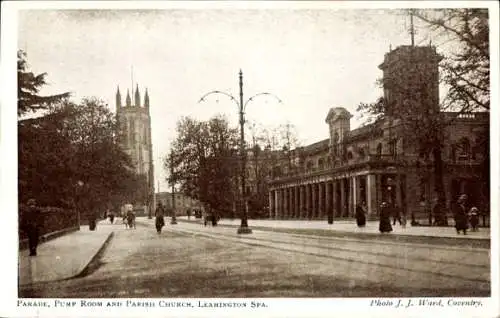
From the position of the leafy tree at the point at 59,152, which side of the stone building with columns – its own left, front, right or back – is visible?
front

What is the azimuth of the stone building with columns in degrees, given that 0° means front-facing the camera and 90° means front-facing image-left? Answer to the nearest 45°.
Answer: approximately 45°

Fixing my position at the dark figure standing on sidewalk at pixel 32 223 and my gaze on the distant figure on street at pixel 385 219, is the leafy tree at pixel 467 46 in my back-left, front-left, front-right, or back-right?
front-right

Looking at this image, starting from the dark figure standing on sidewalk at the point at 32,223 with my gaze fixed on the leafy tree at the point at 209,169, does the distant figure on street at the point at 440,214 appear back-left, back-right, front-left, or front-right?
front-right

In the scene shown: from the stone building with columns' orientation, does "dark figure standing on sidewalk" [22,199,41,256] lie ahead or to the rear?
ahead
